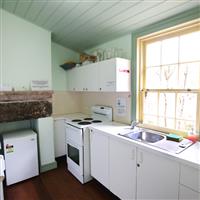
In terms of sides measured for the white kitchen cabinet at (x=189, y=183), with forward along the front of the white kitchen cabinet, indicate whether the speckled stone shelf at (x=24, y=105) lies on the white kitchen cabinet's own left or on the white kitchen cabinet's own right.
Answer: on the white kitchen cabinet's own right

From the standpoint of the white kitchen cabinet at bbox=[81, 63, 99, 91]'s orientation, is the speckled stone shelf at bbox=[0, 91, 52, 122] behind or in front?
in front

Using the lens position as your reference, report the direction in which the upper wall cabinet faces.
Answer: facing the viewer and to the left of the viewer

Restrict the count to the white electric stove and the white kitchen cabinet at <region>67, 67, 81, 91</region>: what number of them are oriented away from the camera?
0

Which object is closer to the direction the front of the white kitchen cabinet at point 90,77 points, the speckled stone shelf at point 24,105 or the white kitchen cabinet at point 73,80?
the speckled stone shelf

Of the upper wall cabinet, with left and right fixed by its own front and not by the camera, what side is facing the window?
left

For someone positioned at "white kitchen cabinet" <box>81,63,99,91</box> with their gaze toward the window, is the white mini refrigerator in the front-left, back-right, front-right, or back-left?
back-right

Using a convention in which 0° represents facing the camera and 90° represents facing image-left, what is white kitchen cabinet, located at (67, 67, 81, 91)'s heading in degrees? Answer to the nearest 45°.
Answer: approximately 45°

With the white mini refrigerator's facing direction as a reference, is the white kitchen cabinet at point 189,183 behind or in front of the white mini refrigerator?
in front

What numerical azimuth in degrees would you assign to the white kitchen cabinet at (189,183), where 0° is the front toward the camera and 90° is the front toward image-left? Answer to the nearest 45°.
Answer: approximately 45°

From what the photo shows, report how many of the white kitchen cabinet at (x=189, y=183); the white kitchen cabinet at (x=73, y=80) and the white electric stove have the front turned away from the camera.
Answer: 0
